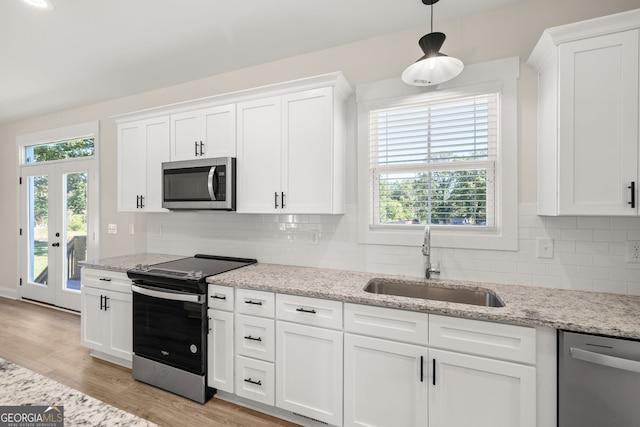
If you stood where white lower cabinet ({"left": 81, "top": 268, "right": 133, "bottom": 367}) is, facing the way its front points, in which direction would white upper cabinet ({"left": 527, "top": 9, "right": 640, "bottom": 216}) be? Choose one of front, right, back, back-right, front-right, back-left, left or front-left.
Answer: left

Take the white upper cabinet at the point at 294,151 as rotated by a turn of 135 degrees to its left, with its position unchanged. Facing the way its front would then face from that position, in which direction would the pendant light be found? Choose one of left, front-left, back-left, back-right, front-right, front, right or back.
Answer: front-right

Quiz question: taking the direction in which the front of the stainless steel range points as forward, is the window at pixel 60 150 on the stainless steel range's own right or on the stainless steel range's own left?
on the stainless steel range's own right

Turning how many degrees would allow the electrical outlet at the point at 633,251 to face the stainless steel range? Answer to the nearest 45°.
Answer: approximately 45° to its right

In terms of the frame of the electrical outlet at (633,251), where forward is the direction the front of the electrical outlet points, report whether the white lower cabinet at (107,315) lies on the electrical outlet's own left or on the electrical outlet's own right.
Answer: on the electrical outlet's own right

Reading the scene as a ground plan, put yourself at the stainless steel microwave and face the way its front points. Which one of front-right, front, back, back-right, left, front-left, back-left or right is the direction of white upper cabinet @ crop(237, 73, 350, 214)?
left

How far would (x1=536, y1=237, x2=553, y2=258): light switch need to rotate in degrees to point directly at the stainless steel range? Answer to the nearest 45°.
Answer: approximately 45° to its right

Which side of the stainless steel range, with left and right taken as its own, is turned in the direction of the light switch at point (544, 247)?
left

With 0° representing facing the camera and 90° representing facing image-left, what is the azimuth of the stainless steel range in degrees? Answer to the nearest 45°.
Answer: approximately 45°
